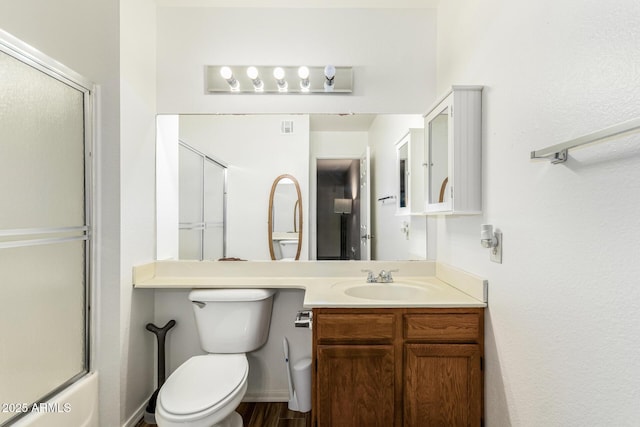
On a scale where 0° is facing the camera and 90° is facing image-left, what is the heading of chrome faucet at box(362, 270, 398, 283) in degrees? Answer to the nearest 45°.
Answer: approximately 0°

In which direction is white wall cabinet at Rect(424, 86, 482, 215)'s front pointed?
to the viewer's left

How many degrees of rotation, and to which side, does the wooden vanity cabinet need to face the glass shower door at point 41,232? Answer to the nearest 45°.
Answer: approximately 90° to its right
